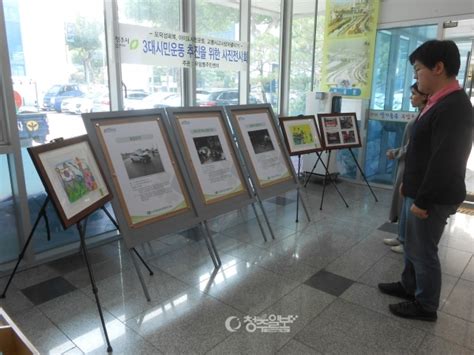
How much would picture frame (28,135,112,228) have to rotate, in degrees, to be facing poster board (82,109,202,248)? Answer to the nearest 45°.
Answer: approximately 90° to its left

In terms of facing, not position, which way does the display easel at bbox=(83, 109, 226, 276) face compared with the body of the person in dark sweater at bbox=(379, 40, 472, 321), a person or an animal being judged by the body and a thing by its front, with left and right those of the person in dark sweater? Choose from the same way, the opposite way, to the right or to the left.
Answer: the opposite way

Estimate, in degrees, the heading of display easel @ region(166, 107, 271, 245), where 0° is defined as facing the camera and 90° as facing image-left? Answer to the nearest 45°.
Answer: approximately 315°

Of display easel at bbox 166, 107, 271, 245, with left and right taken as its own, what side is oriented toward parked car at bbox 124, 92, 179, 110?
back

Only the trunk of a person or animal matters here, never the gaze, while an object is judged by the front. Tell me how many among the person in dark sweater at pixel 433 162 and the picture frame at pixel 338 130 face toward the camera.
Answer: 1

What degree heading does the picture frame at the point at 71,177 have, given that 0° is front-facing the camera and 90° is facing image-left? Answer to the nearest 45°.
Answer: approximately 315°

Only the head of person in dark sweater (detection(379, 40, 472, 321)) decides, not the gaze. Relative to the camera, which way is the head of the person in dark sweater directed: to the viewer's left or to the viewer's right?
to the viewer's left

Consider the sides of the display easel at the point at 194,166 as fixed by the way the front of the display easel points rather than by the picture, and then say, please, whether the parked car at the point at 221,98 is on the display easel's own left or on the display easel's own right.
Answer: on the display easel's own left

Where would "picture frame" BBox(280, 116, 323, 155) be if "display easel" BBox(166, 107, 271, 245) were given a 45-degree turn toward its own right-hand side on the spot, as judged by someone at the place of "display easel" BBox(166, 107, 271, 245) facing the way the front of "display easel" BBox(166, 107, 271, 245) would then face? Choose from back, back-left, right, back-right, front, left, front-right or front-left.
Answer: back-left
